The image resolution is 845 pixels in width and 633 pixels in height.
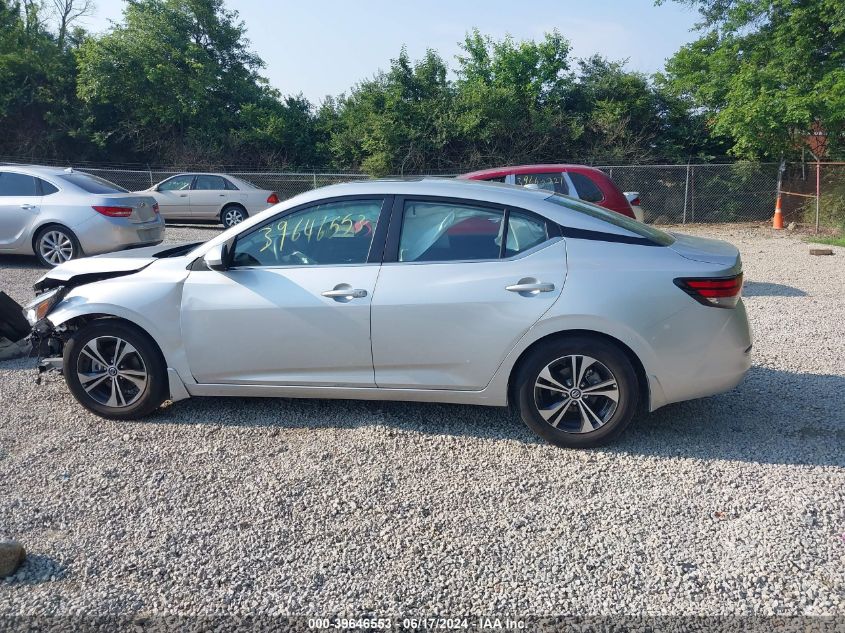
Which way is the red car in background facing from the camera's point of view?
to the viewer's left

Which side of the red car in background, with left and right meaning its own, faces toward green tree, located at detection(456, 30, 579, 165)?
right

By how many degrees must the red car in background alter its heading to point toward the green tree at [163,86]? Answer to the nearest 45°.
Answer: approximately 45° to its right

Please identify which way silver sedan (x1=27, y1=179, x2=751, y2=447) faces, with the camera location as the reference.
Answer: facing to the left of the viewer

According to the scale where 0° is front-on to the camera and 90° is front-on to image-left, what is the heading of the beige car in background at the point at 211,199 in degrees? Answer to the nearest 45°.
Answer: approximately 90°

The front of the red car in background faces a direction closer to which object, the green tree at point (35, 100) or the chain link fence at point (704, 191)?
the green tree

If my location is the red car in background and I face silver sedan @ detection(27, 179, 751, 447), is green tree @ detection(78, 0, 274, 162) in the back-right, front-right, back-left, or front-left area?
back-right

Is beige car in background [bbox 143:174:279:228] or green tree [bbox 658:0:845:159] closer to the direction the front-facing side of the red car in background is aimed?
the beige car in background

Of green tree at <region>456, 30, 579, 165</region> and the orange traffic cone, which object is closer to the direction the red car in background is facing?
the green tree
